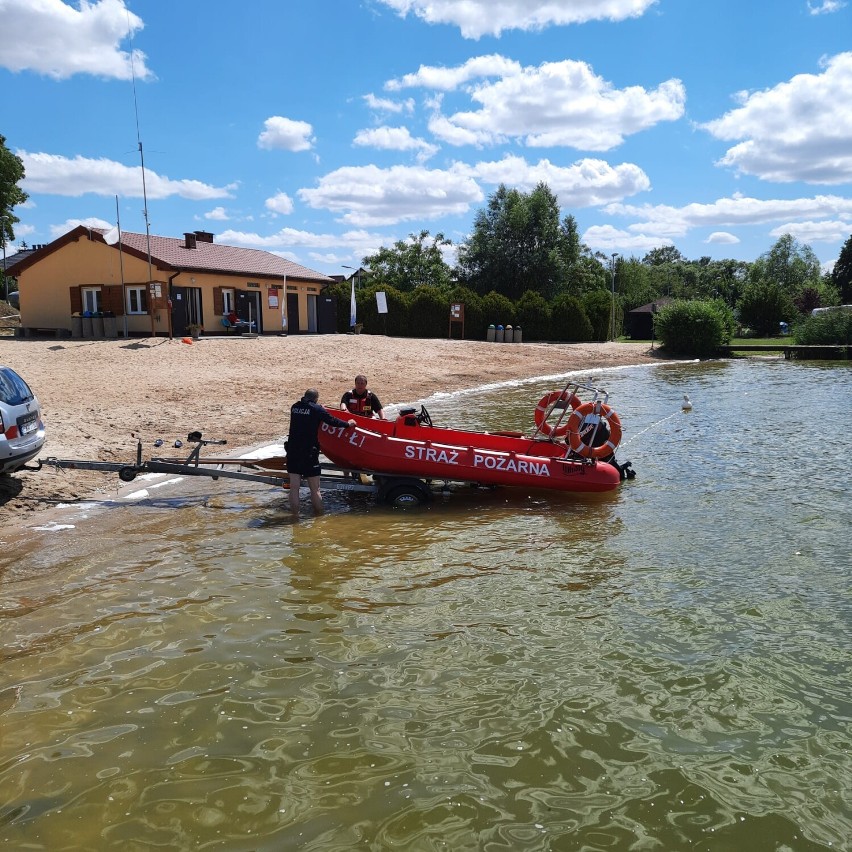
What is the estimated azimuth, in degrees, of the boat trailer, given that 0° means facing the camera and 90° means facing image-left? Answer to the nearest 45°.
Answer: approximately 90°

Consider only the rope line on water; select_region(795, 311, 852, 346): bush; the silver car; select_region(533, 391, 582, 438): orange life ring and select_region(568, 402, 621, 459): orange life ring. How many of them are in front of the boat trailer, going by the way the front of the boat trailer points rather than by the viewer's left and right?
1

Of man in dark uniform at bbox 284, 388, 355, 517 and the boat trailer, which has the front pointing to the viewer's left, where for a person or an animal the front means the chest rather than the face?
the boat trailer

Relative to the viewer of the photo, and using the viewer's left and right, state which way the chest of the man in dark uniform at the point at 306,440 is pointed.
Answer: facing away from the viewer and to the right of the viewer

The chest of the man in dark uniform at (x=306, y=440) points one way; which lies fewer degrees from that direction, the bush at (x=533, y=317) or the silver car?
the bush

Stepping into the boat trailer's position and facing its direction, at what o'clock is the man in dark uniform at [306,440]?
The man in dark uniform is roughly at 8 o'clock from the boat trailer.

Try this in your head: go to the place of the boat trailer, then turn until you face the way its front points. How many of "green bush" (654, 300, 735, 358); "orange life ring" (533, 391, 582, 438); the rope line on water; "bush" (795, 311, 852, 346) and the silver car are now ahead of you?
1

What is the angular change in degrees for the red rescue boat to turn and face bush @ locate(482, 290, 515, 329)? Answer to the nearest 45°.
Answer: approximately 90° to its right

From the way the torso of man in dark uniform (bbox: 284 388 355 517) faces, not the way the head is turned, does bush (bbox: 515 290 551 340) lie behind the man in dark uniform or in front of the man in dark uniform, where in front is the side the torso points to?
in front

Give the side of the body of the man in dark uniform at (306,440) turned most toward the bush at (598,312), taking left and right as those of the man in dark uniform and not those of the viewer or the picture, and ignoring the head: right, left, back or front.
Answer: front

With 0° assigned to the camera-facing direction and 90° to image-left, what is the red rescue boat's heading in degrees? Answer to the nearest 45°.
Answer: approximately 90°

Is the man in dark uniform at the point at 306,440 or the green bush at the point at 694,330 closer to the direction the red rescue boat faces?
the man in dark uniform

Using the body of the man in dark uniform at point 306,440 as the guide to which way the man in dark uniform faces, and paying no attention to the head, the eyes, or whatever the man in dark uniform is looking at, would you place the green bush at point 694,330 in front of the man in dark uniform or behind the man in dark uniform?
in front

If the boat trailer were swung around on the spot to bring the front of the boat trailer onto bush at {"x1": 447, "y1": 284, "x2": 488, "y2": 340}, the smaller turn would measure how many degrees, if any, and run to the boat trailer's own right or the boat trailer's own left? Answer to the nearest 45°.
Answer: approximately 90° to the boat trailer's own right

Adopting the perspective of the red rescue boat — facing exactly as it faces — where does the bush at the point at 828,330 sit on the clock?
The bush is roughly at 4 o'clock from the red rescue boat.

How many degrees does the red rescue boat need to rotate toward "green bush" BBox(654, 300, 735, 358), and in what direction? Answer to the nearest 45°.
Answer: approximately 90° to its right

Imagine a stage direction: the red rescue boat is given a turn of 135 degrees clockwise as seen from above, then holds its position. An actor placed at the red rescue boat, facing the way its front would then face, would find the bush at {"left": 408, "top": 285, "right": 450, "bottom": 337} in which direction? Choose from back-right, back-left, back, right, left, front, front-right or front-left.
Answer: front-left
